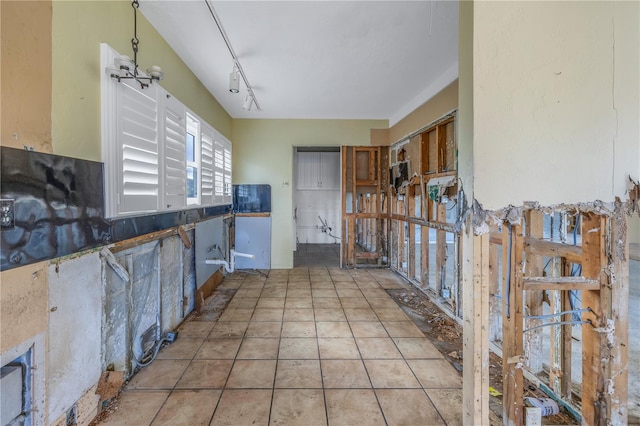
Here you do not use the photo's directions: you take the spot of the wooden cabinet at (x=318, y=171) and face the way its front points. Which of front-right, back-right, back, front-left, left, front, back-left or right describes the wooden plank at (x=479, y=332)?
front

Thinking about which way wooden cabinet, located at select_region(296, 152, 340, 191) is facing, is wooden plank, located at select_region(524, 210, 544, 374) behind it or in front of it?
in front

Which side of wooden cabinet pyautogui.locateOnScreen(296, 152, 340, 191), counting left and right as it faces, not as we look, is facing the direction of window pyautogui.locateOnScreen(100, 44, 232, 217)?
front

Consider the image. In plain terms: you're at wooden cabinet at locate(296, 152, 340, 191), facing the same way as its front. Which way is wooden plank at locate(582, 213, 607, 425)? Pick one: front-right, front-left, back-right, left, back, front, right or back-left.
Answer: front

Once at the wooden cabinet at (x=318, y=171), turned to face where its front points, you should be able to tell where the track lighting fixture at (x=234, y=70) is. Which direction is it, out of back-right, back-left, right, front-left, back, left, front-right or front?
front

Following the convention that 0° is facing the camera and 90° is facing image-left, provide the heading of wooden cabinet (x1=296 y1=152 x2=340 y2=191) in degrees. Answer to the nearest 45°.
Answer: approximately 0°

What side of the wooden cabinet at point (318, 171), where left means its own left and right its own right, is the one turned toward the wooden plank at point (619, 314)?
front

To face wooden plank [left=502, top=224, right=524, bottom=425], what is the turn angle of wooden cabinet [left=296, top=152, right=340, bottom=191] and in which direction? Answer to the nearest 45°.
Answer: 0° — it already faces it
